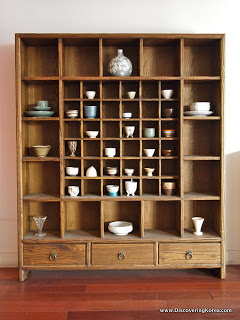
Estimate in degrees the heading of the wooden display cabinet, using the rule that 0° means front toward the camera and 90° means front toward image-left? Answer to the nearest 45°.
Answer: approximately 0°
